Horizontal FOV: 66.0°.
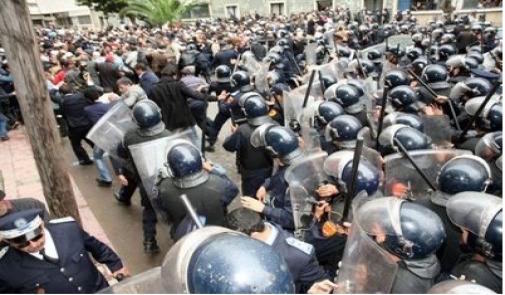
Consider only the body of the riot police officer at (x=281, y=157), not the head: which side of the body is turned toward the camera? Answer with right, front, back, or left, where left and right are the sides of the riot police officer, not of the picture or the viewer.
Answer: left

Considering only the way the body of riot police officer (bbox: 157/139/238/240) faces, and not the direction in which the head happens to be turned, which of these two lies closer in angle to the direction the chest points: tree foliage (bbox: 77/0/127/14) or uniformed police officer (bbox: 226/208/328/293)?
the tree foliage

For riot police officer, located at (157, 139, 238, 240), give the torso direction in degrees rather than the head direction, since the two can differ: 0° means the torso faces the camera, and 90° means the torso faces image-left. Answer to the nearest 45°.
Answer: approximately 180°

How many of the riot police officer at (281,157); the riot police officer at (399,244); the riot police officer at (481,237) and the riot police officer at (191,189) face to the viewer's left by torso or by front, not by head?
3

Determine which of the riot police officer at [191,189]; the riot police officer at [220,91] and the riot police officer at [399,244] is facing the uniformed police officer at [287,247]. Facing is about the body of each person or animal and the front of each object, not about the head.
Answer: the riot police officer at [399,244]

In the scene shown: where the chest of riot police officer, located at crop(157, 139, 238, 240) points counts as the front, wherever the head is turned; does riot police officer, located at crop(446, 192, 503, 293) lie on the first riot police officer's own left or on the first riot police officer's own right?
on the first riot police officer's own right

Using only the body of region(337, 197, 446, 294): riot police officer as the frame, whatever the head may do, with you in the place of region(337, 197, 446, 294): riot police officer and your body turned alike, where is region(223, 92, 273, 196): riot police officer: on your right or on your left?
on your right

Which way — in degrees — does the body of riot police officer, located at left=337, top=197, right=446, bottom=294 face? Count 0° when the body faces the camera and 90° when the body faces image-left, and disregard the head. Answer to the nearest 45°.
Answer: approximately 90°
